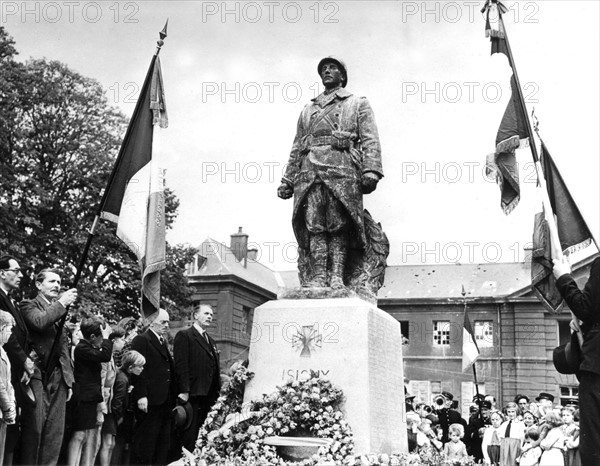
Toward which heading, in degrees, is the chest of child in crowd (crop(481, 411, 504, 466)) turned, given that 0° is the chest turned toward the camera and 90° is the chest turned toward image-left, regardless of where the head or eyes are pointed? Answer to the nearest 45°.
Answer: approximately 0°

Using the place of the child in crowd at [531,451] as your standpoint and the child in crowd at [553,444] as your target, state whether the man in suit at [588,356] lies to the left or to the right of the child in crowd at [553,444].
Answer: right

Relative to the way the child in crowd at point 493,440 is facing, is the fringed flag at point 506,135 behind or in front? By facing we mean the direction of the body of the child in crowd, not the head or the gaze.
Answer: in front

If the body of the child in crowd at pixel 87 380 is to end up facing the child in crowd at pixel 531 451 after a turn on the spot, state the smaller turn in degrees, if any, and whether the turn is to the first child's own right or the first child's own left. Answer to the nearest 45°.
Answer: approximately 45° to the first child's own left

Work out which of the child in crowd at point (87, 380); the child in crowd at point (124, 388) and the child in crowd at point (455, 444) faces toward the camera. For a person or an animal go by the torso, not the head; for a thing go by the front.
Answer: the child in crowd at point (455, 444)

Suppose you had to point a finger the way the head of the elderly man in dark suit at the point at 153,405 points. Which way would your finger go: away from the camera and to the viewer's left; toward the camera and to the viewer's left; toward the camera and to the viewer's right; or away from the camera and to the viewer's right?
toward the camera and to the viewer's right

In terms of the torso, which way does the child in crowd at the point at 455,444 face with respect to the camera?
toward the camera

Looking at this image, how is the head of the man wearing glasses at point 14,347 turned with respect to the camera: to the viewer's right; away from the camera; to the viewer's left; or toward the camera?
to the viewer's right

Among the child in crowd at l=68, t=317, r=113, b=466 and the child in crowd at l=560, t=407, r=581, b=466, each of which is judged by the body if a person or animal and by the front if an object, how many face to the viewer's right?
1

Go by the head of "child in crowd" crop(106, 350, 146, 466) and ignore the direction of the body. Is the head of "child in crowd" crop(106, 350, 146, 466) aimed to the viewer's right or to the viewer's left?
to the viewer's right

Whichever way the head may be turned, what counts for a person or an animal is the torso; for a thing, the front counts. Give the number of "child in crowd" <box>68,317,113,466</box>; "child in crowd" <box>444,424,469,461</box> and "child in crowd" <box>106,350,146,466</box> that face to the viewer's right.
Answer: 2

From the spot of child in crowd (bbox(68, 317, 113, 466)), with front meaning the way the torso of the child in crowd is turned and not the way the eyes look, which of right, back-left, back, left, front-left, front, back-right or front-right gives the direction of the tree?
left

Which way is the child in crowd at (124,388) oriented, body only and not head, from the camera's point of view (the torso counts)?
to the viewer's right

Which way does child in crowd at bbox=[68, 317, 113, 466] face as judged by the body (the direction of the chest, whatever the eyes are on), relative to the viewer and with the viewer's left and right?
facing to the right of the viewer
